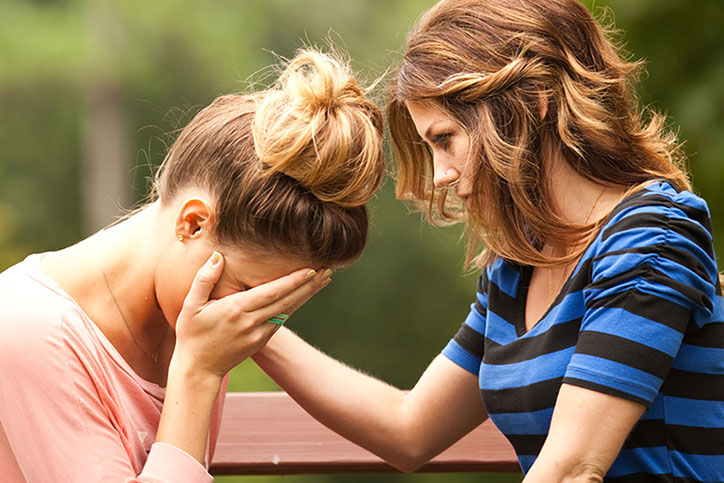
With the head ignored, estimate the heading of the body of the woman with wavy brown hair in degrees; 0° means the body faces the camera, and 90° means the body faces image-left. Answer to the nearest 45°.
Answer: approximately 45°

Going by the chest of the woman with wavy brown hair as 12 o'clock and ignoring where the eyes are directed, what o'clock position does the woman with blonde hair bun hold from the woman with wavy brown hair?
The woman with blonde hair bun is roughly at 1 o'clock from the woman with wavy brown hair.

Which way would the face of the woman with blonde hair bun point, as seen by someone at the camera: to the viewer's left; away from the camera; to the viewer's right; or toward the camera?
to the viewer's right

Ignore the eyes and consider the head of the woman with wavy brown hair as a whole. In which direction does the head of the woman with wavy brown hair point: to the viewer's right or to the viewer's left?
to the viewer's left
